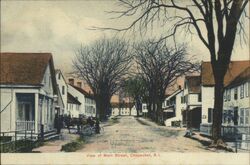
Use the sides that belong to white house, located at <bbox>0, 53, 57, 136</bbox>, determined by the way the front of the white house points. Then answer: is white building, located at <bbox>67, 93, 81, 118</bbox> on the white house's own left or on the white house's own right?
on the white house's own left

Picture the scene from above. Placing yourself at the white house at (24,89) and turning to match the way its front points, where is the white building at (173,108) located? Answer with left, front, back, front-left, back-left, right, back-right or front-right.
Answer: front

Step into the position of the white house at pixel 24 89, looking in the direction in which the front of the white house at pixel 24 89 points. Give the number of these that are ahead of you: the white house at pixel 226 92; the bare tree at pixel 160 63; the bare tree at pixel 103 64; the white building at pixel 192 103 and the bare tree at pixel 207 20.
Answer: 5

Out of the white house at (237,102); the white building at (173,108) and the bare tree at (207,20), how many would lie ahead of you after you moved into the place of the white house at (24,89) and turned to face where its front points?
3

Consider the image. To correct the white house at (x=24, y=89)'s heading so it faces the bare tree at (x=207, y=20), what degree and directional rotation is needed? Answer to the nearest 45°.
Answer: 0° — it already faces it

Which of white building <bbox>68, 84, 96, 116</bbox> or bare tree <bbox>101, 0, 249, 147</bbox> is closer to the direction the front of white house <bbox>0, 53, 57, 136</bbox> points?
the bare tree

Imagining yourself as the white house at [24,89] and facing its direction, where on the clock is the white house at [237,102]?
the white house at [237,102] is roughly at 12 o'clock from the white house at [24,89].

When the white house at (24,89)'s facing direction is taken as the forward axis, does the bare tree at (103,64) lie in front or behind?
in front

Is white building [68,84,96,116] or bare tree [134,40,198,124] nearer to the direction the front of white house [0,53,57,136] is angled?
the bare tree

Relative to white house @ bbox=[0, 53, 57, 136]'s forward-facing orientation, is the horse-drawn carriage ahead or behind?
ahead

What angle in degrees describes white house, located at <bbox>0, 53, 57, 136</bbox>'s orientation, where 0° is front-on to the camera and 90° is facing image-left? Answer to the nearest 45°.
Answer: approximately 270°
